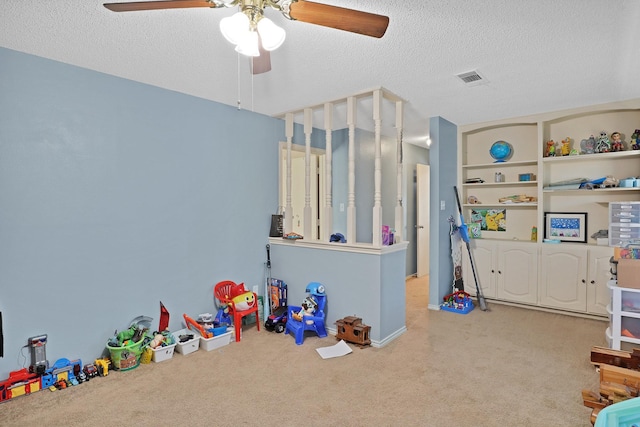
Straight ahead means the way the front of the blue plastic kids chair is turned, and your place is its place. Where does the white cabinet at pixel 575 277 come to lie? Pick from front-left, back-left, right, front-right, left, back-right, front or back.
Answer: back-left

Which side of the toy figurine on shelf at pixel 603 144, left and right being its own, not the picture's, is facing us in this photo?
front

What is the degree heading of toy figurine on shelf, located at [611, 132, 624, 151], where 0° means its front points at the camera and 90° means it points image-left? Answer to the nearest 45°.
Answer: approximately 0°

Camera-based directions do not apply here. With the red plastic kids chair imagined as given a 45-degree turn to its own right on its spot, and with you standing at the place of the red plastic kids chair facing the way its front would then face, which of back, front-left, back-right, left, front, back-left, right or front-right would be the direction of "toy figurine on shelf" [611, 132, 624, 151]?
left

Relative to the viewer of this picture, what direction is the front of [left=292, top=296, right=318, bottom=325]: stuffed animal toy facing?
facing the viewer and to the left of the viewer

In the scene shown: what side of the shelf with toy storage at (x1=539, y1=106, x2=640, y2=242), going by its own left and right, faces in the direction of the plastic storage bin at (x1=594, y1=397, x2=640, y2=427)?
front

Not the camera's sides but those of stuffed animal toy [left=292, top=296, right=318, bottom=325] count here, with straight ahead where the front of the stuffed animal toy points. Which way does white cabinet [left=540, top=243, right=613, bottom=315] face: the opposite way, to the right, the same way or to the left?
the same way

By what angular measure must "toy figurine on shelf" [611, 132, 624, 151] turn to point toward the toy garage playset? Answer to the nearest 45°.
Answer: approximately 45° to its right

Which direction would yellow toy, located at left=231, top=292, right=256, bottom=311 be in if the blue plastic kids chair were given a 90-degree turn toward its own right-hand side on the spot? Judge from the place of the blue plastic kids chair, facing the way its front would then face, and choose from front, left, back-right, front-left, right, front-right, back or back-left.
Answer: front-left

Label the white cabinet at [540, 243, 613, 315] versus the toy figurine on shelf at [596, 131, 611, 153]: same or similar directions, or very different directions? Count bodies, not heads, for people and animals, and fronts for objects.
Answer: same or similar directions

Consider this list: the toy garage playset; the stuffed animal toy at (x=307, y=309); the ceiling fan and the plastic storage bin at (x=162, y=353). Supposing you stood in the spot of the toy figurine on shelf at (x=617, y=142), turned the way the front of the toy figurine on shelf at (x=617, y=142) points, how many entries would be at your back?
0

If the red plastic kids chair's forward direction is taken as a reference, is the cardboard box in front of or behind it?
in front

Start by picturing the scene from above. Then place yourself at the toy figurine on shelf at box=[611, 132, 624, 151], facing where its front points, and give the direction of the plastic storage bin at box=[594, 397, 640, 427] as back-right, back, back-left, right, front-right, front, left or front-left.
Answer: front

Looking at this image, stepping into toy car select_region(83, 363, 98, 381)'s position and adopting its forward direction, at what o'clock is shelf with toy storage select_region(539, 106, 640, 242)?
The shelf with toy storage is roughly at 11 o'clock from the toy car.

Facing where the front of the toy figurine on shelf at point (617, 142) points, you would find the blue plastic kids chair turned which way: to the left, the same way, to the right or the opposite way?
the same way

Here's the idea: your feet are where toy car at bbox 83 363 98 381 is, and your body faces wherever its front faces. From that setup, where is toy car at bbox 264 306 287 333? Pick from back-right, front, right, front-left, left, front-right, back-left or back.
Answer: front-left

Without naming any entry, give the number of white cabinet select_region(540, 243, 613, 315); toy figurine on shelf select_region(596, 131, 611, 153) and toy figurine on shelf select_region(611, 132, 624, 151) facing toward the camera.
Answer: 3

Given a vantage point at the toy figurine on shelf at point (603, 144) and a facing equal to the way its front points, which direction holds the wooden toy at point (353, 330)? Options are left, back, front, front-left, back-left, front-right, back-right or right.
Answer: front-right
